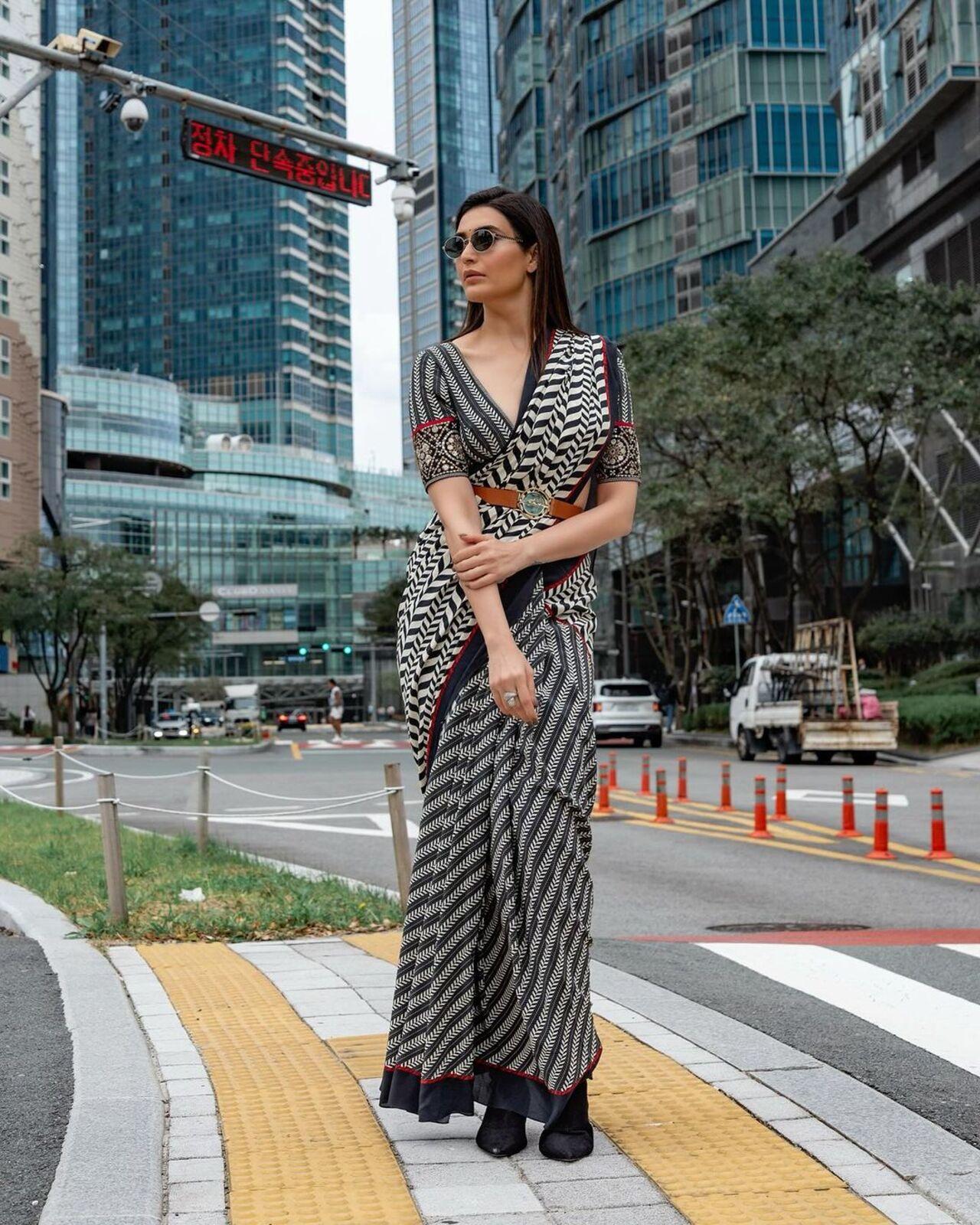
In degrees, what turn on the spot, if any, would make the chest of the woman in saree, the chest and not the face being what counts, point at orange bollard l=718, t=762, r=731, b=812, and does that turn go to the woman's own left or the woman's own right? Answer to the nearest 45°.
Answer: approximately 180°

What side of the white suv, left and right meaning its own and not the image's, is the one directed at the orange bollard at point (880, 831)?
back

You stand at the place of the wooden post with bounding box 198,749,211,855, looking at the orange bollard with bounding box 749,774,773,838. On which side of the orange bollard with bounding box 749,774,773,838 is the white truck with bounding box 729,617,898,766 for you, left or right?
left

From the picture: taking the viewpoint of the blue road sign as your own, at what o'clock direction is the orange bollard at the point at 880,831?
The orange bollard is roughly at 12 o'clock from the blue road sign.

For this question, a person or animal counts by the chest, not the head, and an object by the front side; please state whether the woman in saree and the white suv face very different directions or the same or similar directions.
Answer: very different directions

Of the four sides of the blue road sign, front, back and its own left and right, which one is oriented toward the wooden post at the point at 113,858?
front

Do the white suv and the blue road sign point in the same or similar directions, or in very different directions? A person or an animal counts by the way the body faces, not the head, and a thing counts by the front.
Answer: very different directions

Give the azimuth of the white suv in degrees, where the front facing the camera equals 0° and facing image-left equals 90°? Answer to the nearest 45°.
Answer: approximately 180°

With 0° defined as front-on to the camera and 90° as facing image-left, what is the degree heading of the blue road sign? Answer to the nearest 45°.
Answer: approximately 0°

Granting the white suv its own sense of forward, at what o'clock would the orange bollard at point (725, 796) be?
The orange bollard is roughly at 6 o'clock from the white suv.

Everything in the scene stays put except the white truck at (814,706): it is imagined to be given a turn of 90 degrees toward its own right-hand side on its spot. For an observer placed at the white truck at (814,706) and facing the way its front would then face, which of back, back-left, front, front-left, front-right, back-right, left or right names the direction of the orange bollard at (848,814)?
back-right

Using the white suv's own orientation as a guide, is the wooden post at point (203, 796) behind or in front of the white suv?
behind

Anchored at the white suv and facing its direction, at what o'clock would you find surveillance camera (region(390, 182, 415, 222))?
The surveillance camera is roughly at 6 o'clock from the white suv.
